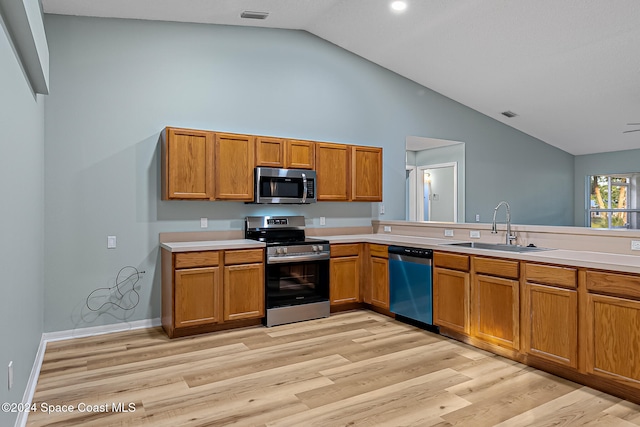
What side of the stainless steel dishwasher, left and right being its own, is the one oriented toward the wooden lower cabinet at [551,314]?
left

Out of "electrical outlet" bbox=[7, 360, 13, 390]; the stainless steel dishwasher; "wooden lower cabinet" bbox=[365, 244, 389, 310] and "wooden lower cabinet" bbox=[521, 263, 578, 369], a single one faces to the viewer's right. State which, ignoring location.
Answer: the electrical outlet

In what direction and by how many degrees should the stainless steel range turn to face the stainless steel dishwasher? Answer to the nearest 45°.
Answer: approximately 45° to its left

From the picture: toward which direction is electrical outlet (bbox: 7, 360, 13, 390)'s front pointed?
to the viewer's right

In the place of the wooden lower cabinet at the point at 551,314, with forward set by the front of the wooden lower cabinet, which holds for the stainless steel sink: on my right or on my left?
on my right

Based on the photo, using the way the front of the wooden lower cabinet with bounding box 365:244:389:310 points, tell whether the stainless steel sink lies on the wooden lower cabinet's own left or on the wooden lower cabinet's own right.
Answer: on the wooden lower cabinet's own left

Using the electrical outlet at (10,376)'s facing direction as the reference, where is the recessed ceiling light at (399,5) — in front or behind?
in front

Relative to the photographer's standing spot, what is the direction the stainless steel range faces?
facing the viewer and to the right of the viewer

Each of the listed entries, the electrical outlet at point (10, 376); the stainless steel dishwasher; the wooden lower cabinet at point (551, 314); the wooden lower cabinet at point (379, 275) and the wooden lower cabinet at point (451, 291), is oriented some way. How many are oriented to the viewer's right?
1

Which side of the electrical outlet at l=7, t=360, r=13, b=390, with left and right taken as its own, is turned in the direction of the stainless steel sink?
front

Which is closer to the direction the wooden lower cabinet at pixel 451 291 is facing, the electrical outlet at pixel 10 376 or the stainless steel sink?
the electrical outlet

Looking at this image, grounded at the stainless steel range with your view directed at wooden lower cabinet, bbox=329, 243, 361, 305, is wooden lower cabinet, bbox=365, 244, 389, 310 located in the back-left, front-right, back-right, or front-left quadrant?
front-right

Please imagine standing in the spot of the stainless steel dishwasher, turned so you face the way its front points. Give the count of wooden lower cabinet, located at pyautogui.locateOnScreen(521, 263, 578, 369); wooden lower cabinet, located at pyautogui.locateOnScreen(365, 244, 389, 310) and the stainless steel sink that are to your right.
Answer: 1
